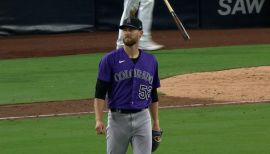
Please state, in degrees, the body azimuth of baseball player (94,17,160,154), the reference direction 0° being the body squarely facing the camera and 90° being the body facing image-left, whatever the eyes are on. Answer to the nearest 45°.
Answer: approximately 0°
